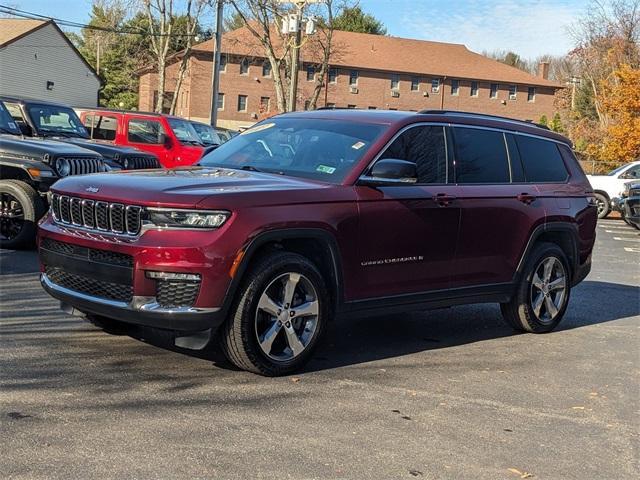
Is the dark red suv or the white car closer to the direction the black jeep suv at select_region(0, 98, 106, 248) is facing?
the dark red suv

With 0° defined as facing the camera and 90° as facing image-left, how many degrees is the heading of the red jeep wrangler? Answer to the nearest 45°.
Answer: approximately 315°

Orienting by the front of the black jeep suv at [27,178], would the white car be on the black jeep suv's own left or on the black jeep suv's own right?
on the black jeep suv's own left

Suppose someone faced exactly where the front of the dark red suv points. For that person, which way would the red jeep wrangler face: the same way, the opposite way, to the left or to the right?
to the left

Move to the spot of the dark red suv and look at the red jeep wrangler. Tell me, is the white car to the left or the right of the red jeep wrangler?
right

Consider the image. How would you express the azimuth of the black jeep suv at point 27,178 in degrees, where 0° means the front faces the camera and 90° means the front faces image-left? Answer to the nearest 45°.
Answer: approximately 315°

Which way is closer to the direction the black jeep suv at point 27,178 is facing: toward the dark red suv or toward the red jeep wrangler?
the dark red suv

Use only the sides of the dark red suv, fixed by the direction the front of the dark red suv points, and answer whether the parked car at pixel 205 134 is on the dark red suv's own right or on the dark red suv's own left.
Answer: on the dark red suv's own right

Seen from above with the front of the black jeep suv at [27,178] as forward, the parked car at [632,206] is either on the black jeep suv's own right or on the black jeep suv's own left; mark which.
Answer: on the black jeep suv's own left

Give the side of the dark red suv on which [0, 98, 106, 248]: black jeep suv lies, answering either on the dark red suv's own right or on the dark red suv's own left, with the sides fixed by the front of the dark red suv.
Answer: on the dark red suv's own right
